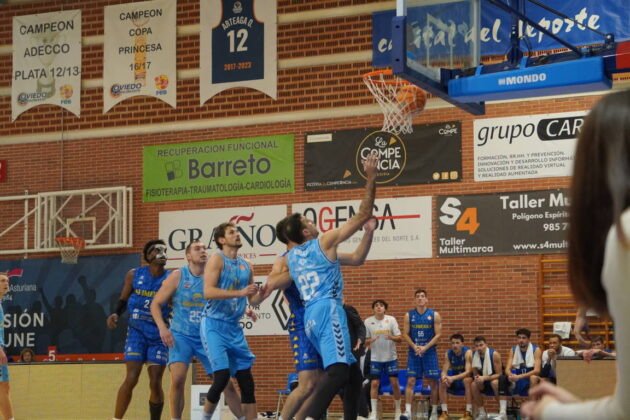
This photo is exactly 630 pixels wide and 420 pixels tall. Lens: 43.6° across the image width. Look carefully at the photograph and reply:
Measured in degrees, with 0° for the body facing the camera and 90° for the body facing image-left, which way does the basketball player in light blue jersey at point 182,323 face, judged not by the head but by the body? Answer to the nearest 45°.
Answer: approximately 315°

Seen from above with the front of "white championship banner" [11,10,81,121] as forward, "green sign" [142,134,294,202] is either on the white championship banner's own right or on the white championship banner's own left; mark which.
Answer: on the white championship banner's own left

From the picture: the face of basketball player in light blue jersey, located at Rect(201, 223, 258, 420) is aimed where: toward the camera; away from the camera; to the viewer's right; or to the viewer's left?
to the viewer's right

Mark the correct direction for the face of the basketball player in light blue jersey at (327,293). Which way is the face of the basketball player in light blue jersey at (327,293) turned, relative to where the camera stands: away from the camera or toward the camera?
away from the camera

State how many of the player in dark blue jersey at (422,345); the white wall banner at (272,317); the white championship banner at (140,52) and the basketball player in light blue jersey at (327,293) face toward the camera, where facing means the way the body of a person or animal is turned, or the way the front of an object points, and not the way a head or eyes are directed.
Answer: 3

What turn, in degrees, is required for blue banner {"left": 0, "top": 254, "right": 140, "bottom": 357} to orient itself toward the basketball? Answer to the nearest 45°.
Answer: approximately 45° to its left

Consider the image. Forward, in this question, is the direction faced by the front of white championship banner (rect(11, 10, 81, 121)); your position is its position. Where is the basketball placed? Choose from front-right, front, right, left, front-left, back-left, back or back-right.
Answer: front-left

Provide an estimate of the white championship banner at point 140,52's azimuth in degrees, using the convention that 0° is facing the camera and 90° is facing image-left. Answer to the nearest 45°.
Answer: approximately 0°

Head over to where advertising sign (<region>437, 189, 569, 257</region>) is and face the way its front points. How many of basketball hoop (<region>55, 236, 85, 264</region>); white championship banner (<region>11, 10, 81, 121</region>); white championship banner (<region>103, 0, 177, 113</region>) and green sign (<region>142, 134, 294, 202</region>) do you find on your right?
4

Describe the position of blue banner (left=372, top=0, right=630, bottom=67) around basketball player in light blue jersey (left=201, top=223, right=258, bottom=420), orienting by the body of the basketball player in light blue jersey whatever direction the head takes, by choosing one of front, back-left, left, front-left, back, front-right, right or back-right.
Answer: left
